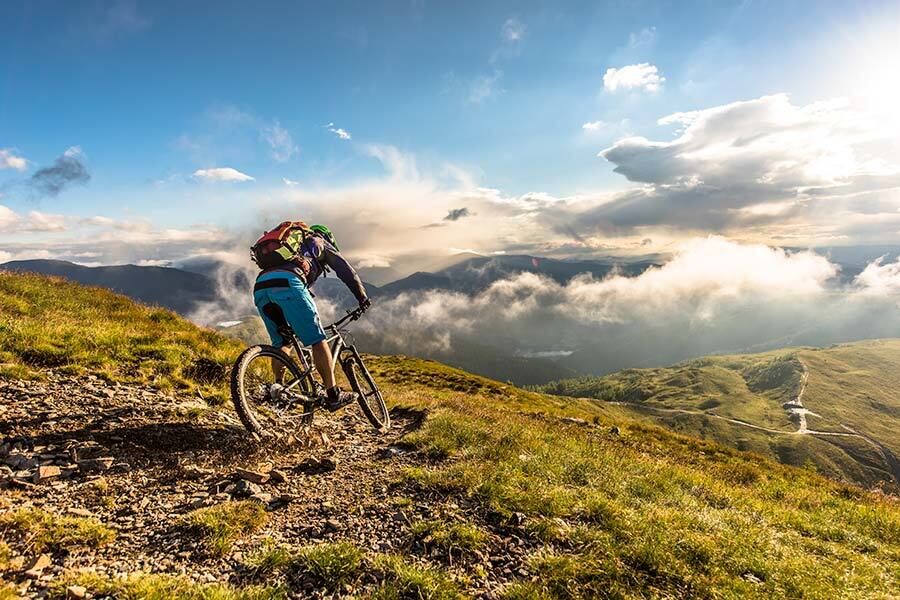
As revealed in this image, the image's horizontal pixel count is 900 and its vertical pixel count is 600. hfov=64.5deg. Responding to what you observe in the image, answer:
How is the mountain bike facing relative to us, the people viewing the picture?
facing away from the viewer and to the right of the viewer

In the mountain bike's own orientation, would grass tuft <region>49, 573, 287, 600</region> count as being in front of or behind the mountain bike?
behind

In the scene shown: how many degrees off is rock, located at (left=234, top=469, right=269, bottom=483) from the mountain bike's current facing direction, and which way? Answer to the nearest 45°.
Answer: approximately 135° to its right

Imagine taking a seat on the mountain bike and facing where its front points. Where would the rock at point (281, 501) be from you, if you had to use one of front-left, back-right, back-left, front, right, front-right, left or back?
back-right

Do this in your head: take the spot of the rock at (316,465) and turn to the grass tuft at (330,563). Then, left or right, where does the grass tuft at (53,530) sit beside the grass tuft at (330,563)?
right

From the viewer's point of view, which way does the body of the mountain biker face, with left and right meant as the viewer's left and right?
facing away from the viewer and to the right of the viewer

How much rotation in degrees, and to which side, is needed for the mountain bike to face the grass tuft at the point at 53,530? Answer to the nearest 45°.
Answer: approximately 180°

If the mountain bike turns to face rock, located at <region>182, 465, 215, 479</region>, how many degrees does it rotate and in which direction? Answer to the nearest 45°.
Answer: approximately 180°

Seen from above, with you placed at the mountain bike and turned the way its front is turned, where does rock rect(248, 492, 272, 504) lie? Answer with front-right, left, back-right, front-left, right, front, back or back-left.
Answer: back-right

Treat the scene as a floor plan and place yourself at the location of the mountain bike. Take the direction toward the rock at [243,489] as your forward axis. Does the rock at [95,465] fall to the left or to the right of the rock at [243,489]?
right
